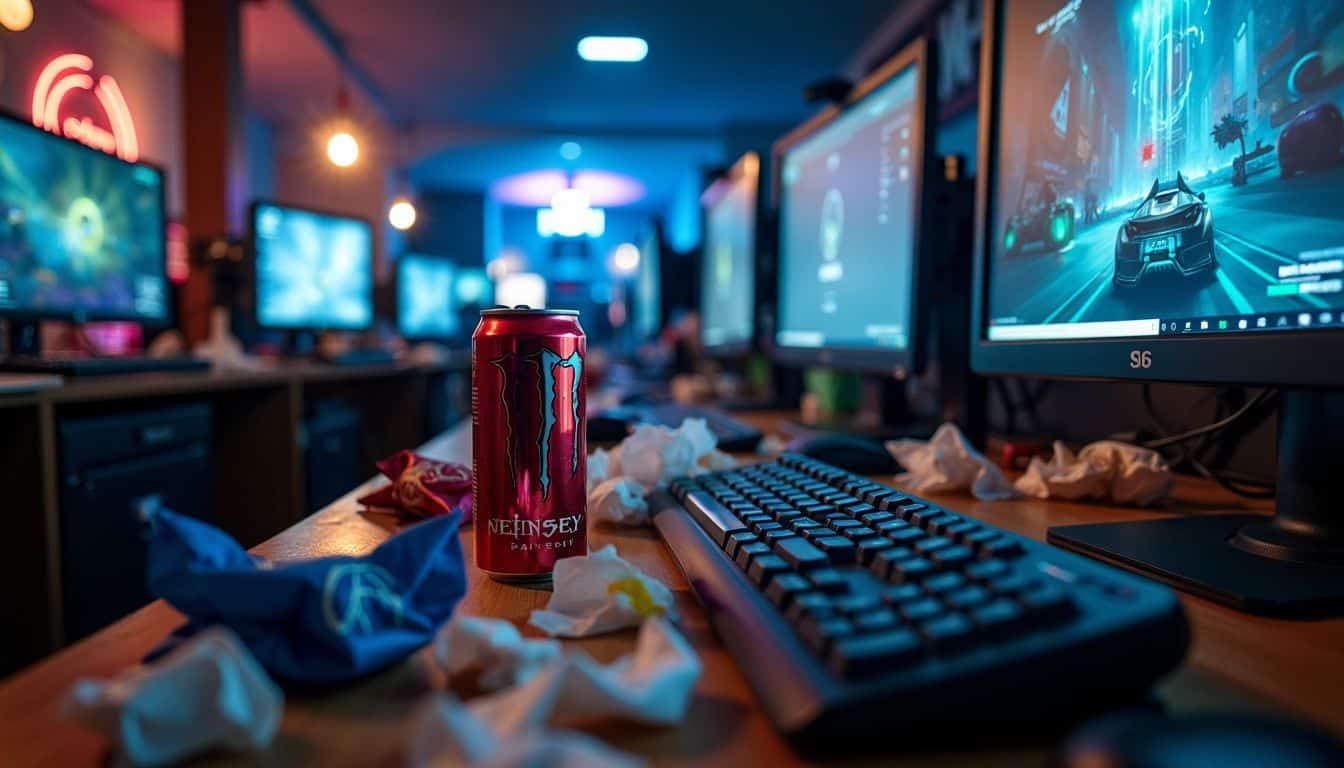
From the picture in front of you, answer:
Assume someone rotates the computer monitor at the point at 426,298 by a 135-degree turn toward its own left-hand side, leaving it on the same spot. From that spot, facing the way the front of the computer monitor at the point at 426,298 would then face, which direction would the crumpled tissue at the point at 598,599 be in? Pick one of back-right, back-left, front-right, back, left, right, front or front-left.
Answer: back

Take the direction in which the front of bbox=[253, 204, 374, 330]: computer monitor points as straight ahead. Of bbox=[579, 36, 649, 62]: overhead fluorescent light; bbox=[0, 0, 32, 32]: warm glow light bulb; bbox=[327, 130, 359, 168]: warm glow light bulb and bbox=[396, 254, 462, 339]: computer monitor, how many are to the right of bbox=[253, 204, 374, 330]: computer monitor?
1

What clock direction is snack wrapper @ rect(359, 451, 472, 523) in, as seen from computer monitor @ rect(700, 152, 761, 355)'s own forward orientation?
The snack wrapper is roughly at 11 o'clock from the computer monitor.

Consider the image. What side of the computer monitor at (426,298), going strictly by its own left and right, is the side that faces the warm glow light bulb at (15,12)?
right

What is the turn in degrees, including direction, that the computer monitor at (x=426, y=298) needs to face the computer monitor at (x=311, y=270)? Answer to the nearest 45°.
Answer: approximately 45° to its right

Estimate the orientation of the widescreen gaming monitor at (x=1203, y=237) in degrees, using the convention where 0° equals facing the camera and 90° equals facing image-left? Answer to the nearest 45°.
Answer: approximately 45°

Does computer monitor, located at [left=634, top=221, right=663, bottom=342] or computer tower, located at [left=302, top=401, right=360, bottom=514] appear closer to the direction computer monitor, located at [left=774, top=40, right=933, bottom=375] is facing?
the computer tower

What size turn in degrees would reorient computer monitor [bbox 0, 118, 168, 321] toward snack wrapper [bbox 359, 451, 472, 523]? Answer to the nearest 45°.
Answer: approximately 45° to its right
